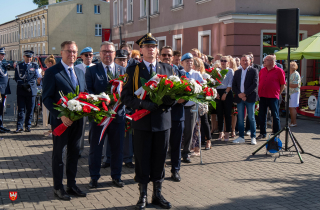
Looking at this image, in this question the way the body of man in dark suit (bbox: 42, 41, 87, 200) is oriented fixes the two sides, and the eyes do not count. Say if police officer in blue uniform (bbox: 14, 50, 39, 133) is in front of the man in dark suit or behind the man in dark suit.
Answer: behind

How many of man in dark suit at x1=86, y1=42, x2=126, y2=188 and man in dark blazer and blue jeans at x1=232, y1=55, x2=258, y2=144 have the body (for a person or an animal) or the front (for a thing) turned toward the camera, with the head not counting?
2

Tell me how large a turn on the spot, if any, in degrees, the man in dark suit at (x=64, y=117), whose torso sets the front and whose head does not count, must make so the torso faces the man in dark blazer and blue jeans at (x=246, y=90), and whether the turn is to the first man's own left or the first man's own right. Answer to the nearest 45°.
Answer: approximately 90° to the first man's own left

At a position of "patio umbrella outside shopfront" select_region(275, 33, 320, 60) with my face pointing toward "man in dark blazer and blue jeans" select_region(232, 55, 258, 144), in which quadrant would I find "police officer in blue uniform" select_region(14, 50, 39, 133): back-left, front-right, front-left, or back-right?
front-right

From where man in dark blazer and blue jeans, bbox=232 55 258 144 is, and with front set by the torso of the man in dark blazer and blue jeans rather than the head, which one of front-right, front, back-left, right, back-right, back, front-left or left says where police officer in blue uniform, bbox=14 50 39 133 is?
right

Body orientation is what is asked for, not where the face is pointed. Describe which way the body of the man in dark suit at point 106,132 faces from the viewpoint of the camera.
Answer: toward the camera

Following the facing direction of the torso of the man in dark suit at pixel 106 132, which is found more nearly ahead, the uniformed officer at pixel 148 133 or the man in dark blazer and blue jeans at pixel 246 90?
the uniformed officer

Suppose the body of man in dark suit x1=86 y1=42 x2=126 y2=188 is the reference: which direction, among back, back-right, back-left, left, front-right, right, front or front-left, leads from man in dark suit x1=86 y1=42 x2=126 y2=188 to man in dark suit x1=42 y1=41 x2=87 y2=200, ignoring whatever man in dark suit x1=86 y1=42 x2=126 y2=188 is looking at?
front-right

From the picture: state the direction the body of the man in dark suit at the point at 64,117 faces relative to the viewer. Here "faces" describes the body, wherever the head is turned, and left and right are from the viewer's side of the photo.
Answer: facing the viewer and to the right of the viewer

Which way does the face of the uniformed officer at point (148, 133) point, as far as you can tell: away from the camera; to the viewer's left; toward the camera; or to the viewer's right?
toward the camera

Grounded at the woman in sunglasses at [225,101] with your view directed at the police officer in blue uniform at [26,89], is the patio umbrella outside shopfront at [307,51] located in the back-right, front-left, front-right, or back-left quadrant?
back-right

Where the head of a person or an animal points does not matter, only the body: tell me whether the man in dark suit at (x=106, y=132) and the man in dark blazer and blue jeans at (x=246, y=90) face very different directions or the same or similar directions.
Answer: same or similar directions

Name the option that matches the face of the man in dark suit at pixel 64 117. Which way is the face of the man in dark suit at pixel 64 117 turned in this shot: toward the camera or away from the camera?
toward the camera

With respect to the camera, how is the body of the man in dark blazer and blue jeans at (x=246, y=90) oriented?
toward the camera
